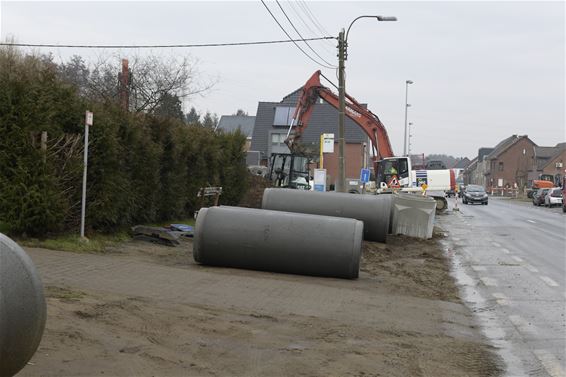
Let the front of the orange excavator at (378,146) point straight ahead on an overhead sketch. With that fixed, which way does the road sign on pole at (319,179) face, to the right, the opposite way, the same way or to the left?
to the left

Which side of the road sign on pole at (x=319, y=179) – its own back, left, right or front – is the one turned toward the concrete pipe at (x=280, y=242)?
front

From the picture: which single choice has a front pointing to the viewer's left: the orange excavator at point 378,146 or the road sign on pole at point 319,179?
the orange excavator

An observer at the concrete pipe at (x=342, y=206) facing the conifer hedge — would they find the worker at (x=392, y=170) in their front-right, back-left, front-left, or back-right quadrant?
back-right

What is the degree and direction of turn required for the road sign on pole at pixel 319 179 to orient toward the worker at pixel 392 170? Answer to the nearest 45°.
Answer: approximately 135° to its left

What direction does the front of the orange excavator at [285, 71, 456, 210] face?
to the viewer's left

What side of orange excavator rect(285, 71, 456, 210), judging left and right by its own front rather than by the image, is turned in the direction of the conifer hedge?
left

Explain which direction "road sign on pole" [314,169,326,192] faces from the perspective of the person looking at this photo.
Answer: facing the viewer

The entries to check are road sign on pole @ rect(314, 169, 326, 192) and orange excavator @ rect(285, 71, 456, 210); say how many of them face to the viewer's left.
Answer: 1

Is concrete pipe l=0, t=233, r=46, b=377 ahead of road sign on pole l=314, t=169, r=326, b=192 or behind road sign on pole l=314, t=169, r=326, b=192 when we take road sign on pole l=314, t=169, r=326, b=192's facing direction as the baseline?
ahead

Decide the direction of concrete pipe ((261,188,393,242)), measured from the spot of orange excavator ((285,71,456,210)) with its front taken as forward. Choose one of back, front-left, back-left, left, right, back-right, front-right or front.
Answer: left
